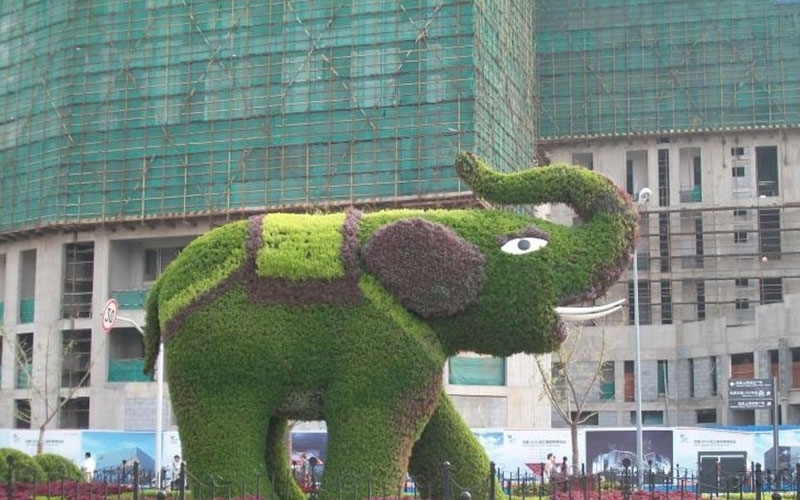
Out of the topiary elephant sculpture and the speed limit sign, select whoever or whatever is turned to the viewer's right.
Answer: the topiary elephant sculpture

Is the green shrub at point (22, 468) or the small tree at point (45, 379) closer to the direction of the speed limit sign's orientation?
the green shrub

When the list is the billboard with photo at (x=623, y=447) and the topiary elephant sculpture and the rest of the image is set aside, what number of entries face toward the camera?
1

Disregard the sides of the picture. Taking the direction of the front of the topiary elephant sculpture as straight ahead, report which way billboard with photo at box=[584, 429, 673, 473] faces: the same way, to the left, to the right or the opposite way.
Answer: to the right

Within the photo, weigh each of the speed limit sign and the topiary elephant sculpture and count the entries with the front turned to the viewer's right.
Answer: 1

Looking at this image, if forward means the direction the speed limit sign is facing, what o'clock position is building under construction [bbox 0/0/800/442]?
The building under construction is roughly at 5 o'clock from the speed limit sign.

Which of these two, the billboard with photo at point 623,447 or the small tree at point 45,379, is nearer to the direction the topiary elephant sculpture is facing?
the billboard with photo

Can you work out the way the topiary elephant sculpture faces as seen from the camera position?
facing to the right of the viewer

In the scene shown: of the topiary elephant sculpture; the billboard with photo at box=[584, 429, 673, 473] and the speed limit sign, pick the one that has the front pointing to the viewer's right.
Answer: the topiary elephant sculpture

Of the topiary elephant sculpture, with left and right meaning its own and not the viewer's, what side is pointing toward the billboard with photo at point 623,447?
left

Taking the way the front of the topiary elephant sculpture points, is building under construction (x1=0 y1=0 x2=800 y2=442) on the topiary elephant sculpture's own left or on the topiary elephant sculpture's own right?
on the topiary elephant sculpture's own left

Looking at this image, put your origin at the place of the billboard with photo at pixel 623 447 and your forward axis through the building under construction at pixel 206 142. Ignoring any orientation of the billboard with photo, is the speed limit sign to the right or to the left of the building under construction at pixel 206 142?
left
